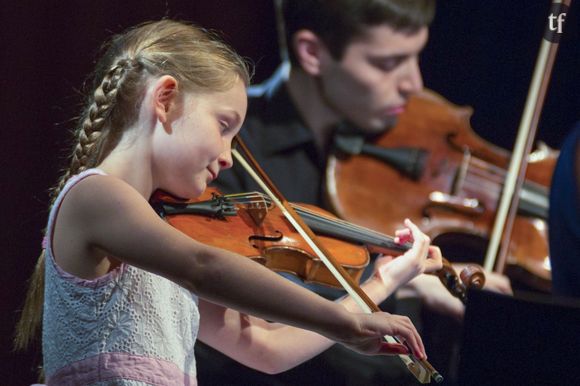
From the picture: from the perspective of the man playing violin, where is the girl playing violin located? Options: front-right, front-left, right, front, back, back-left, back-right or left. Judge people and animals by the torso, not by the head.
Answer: front-right

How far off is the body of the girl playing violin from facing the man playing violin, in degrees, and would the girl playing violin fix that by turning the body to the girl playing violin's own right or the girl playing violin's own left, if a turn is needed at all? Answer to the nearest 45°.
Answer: approximately 90° to the girl playing violin's own left

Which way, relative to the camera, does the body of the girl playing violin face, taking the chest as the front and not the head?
to the viewer's right

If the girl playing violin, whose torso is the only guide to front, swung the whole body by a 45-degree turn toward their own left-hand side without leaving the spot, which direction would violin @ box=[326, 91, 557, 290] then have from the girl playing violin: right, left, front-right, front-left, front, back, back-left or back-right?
front

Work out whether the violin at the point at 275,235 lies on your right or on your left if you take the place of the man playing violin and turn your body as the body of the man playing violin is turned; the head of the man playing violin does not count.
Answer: on your right

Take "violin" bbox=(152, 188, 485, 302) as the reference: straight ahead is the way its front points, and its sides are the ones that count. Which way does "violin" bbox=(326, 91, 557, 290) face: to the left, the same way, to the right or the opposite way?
the same way
